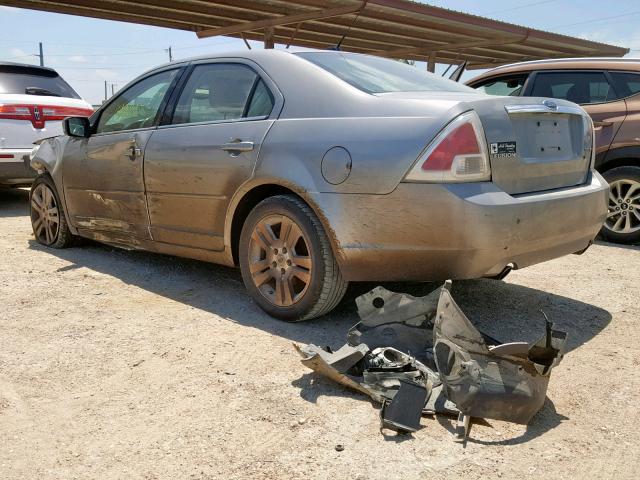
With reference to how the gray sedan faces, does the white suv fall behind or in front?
in front

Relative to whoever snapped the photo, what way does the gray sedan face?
facing away from the viewer and to the left of the viewer

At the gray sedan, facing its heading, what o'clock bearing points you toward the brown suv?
The brown suv is roughly at 3 o'clock from the gray sedan.

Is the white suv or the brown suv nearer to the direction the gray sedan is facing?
the white suv
